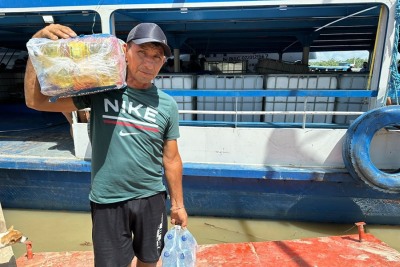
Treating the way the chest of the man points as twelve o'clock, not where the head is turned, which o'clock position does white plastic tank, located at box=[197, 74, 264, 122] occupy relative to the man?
The white plastic tank is roughly at 7 o'clock from the man.

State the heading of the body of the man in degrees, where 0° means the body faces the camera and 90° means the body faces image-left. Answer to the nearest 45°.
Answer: approximately 0°

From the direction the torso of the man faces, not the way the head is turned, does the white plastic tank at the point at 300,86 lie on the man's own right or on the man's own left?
on the man's own left

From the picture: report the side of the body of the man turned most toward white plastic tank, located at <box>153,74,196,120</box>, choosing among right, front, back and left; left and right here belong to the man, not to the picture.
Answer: back

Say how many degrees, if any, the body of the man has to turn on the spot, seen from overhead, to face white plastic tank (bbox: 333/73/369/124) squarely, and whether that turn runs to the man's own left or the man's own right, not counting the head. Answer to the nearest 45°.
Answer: approximately 135° to the man's own left
